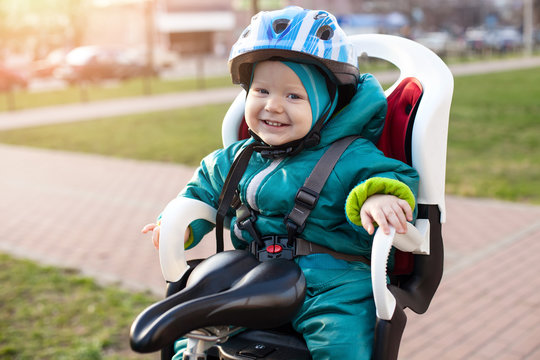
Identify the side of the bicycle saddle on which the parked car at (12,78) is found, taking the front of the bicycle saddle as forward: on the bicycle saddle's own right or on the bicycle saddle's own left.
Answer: on the bicycle saddle's own right

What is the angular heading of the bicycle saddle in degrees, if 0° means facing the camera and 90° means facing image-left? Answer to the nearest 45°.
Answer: approximately 45°

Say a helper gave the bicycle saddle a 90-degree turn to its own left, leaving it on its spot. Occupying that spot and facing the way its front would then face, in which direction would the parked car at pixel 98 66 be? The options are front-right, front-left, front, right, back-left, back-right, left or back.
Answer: back-left
